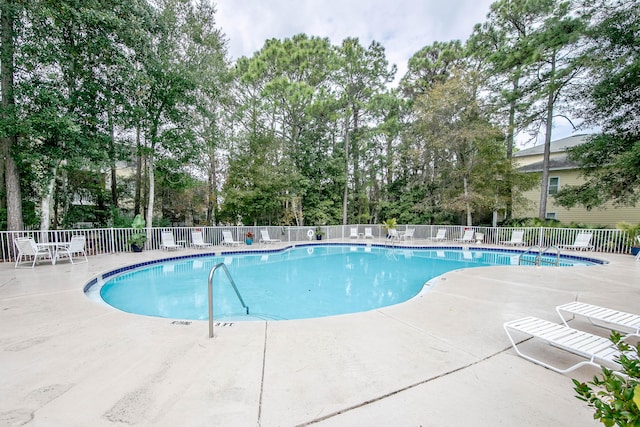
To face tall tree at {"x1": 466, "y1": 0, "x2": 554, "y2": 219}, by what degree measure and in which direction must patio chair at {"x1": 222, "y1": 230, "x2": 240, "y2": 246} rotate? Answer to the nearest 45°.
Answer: approximately 45° to its left

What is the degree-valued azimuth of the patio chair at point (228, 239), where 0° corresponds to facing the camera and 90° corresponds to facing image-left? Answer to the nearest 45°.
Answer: approximately 315°

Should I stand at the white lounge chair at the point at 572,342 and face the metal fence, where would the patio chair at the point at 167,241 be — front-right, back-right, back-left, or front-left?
front-left

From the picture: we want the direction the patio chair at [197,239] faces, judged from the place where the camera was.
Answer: facing the viewer and to the right of the viewer

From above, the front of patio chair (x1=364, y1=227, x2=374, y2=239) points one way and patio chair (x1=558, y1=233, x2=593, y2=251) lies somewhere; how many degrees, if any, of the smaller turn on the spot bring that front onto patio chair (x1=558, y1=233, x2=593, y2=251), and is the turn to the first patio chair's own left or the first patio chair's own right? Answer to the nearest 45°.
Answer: approximately 45° to the first patio chair's own left

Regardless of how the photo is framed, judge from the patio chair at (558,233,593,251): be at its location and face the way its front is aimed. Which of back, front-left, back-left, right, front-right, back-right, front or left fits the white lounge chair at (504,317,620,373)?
front-left

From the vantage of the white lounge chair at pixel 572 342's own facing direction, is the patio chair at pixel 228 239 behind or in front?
in front

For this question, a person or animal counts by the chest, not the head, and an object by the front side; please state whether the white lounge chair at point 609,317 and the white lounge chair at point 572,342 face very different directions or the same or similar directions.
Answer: same or similar directions

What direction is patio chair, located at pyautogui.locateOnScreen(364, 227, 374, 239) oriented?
toward the camera

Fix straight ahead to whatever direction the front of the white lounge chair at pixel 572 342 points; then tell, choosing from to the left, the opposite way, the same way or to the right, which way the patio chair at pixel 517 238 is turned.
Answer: to the left

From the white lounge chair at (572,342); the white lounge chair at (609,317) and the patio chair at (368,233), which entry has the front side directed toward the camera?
the patio chair

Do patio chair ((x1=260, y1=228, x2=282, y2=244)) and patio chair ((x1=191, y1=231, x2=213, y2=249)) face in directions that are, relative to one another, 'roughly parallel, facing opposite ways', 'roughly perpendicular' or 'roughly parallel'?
roughly parallel

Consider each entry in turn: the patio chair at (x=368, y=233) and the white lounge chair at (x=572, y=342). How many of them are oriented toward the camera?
1

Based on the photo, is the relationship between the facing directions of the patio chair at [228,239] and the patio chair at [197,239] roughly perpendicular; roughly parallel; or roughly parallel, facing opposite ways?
roughly parallel

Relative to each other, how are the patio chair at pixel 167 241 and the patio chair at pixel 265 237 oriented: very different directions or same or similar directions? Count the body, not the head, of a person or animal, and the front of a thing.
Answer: same or similar directions

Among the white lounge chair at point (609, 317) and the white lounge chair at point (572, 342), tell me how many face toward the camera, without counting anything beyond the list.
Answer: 0

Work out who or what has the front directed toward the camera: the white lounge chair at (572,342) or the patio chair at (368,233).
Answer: the patio chair

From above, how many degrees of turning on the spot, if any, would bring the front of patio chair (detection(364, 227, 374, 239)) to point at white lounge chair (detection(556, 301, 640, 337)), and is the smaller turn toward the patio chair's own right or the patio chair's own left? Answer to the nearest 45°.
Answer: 0° — it already faces it
